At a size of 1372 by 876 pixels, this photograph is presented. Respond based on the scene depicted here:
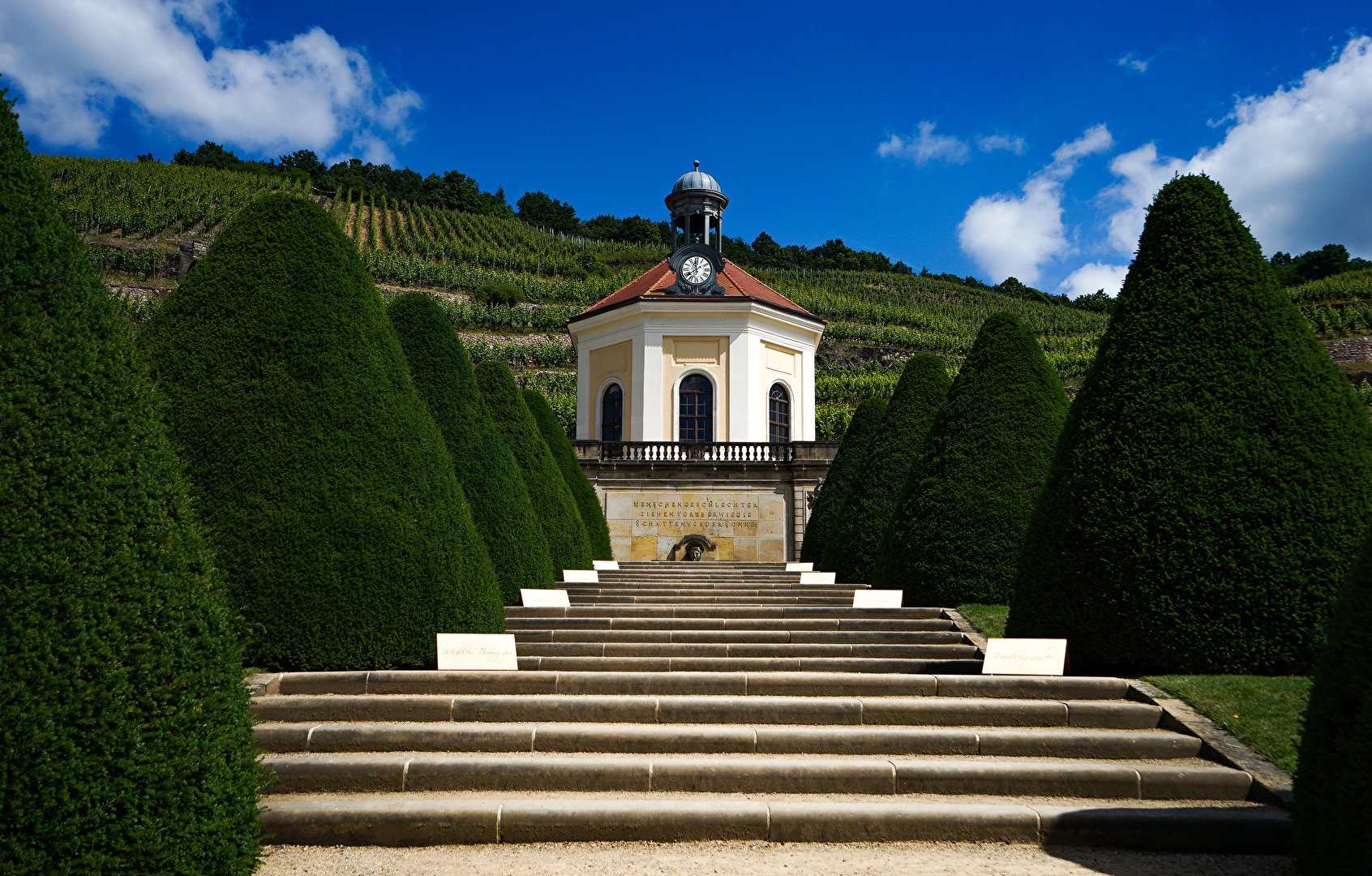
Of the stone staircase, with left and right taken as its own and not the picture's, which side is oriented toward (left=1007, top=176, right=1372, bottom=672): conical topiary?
left

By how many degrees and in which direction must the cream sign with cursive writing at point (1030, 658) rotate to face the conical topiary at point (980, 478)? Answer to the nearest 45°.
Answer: approximately 180°

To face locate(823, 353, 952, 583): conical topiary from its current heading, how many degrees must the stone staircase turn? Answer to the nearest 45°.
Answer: approximately 180°

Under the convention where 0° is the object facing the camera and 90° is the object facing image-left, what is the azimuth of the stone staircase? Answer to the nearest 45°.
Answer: approximately 0°

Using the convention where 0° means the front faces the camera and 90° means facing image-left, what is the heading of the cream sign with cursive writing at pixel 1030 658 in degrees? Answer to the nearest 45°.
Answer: approximately 0°

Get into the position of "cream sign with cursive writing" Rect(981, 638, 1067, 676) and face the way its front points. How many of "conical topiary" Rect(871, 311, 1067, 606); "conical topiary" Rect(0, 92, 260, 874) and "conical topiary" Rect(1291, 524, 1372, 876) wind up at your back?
1

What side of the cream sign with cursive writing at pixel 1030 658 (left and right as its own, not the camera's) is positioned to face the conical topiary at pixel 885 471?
back

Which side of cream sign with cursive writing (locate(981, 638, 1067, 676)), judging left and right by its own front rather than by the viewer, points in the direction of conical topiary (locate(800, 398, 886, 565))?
back

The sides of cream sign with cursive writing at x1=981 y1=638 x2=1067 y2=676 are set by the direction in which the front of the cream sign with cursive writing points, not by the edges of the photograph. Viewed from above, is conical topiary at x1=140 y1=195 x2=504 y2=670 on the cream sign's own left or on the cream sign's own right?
on the cream sign's own right

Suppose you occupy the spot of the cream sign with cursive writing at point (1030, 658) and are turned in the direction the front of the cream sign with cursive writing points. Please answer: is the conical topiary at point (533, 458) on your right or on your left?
on your right

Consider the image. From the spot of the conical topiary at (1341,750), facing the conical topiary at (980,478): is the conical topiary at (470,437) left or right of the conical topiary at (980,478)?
left

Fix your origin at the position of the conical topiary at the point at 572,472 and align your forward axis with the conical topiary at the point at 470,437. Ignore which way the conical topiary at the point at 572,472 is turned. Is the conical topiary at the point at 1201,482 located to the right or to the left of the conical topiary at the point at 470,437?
left
